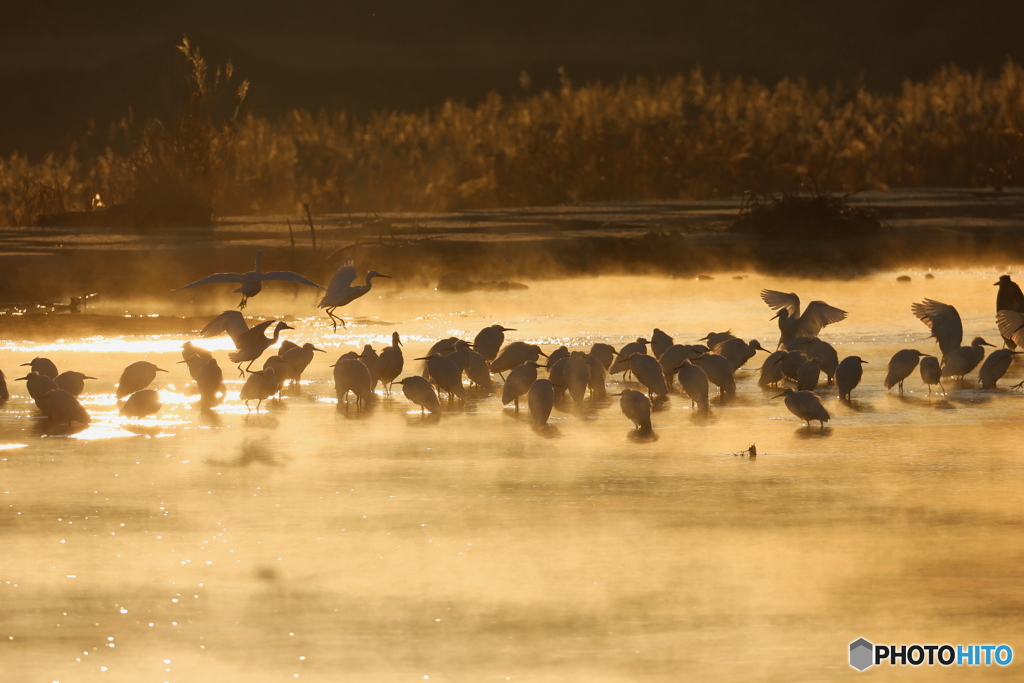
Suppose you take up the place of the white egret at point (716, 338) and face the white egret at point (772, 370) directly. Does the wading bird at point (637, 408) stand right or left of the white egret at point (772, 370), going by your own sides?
right

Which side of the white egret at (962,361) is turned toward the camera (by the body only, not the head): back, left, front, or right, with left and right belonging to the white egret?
right

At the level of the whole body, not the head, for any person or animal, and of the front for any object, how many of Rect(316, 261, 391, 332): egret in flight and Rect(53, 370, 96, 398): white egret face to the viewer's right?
2

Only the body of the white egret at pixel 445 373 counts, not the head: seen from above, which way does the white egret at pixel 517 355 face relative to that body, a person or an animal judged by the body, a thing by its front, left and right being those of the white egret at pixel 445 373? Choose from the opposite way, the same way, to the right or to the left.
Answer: the opposite way

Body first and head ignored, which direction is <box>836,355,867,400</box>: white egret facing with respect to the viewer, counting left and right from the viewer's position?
facing to the right of the viewer

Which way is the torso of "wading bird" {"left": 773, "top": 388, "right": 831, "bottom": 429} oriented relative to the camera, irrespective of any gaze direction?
to the viewer's left

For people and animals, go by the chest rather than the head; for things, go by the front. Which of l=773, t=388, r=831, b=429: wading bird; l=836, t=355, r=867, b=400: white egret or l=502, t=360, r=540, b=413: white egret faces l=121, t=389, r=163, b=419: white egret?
the wading bird

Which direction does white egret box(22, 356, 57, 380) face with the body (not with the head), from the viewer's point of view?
to the viewer's left

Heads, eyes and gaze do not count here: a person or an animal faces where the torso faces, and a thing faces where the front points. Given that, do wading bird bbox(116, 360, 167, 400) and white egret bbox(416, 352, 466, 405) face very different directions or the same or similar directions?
very different directions

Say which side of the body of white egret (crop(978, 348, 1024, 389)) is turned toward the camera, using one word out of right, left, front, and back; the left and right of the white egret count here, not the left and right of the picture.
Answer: right

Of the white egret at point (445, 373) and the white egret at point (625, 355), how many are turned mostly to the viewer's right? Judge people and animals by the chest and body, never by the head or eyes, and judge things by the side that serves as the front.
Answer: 1

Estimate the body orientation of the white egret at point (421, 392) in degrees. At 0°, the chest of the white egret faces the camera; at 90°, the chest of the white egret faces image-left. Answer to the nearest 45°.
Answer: approximately 90°

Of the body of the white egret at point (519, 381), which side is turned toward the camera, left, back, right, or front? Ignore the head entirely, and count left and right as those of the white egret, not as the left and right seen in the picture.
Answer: right

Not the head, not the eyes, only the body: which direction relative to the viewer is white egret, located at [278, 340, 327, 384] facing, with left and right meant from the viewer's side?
facing to the right of the viewer
